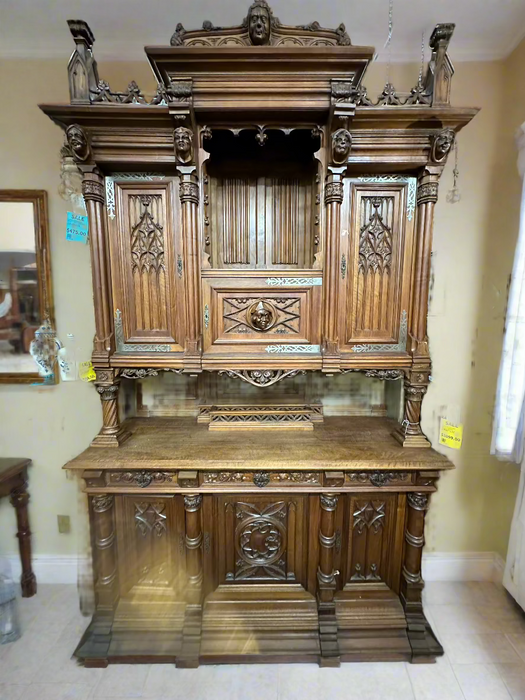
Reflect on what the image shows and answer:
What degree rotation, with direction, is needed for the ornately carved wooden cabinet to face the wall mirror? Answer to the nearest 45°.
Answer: approximately 90° to its right

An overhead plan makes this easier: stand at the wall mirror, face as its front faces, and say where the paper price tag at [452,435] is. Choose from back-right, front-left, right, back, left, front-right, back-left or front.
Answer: front-left

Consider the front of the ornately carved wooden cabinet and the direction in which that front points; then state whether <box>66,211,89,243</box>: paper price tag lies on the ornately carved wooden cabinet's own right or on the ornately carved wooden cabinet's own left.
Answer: on the ornately carved wooden cabinet's own right

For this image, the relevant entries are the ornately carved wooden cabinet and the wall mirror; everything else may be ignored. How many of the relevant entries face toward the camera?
2

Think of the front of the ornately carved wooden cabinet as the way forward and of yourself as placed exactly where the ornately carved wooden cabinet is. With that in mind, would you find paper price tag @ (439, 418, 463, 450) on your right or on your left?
on your left

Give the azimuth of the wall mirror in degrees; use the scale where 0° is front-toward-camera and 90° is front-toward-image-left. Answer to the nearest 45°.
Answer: approximately 0°

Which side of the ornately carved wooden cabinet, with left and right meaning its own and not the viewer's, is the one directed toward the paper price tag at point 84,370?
right

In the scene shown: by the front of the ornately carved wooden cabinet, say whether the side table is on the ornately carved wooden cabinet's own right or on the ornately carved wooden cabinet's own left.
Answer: on the ornately carved wooden cabinet's own right
